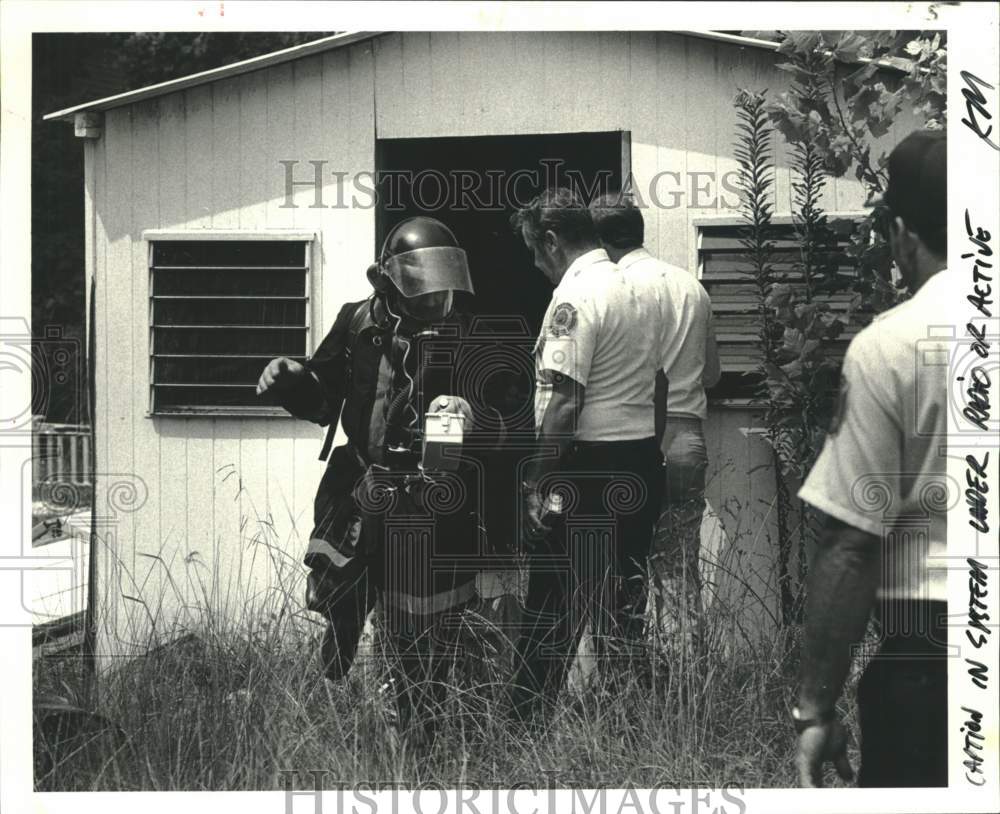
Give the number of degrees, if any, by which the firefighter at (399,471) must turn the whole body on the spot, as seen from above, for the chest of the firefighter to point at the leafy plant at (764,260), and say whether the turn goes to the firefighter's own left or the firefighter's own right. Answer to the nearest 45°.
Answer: approximately 45° to the firefighter's own left

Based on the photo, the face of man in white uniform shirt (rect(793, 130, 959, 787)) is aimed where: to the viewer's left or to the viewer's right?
to the viewer's left

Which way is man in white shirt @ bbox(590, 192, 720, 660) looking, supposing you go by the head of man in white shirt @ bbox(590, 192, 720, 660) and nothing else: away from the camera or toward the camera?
away from the camera

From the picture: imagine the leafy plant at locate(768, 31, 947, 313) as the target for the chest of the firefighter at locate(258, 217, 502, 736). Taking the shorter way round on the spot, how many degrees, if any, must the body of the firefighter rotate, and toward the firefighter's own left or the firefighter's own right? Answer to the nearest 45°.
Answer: approximately 45° to the firefighter's own left

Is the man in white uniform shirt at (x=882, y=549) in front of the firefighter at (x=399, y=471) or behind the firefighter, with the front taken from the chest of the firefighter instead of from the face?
in front

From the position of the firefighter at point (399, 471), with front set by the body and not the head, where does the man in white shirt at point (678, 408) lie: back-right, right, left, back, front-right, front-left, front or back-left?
front-left

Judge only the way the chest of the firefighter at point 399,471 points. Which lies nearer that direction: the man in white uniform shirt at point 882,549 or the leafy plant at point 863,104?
the man in white uniform shirt
